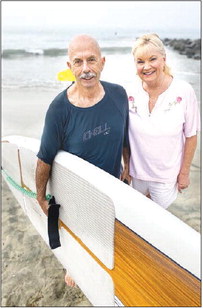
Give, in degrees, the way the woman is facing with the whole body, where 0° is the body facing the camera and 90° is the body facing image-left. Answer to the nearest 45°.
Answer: approximately 45°

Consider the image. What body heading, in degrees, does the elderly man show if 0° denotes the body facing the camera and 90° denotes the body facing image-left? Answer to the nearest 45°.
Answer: approximately 0°

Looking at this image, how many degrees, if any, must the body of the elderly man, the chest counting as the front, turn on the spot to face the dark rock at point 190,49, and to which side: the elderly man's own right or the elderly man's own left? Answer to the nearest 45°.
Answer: approximately 180°
